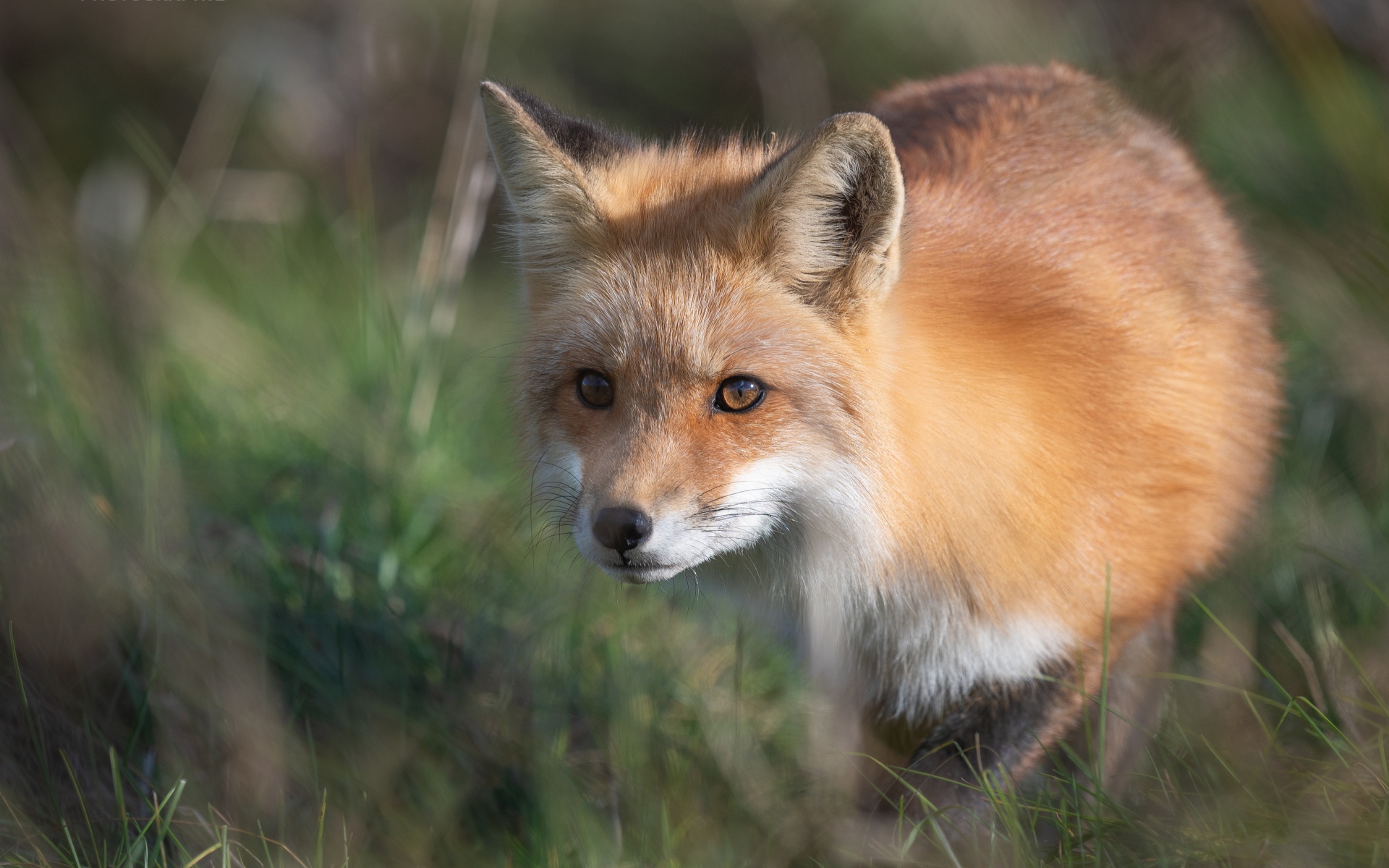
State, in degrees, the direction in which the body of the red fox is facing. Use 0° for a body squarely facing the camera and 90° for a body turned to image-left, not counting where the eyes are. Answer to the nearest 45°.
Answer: approximately 45°
